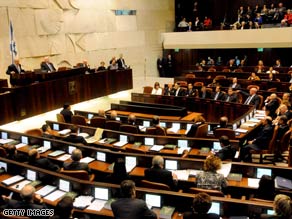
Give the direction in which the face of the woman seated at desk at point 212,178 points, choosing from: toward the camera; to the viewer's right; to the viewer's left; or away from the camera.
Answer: away from the camera

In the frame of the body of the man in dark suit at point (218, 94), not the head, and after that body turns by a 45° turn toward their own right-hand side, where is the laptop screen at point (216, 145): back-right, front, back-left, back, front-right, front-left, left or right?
left

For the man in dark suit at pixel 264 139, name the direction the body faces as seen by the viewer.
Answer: to the viewer's left

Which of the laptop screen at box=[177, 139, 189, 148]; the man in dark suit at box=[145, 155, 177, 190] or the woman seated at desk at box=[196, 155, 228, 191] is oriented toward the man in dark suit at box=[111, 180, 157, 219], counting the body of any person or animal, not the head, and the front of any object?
the laptop screen

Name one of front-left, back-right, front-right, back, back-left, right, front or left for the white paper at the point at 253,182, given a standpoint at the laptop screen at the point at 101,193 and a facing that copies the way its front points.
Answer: left

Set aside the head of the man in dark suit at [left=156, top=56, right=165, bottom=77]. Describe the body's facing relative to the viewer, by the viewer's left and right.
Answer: facing the viewer and to the left of the viewer

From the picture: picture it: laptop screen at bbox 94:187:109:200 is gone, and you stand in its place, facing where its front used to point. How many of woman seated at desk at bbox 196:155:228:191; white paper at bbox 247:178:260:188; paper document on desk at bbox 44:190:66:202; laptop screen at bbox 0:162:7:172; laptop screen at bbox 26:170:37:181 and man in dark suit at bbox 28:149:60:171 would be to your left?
2

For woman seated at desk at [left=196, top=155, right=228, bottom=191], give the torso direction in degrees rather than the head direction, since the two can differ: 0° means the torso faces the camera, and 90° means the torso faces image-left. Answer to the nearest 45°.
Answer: approximately 180°

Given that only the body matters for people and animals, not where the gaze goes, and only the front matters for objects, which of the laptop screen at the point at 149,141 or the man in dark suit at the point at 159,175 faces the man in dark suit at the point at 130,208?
the laptop screen

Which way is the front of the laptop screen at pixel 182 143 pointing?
toward the camera

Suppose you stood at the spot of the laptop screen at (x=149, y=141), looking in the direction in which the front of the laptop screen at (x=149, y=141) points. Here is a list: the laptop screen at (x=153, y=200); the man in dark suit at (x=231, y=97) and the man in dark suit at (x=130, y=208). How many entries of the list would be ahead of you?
2

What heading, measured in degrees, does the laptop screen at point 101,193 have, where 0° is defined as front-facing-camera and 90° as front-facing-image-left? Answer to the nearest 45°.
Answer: approximately 0°

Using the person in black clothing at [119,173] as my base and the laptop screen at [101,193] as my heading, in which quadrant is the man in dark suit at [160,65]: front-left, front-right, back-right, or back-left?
back-right

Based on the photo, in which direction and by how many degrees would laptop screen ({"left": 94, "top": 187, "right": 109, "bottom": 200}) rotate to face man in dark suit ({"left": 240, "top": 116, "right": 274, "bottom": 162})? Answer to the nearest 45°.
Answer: approximately 135° to its left

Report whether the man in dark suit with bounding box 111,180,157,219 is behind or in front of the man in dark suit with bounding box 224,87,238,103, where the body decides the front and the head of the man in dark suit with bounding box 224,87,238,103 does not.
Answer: in front

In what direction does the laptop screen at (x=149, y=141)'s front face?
toward the camera

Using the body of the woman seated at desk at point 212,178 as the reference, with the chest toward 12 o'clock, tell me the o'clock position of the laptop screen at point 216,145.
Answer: The laptop screen is roughly at 12 o'clock from the woman seated at desk.
